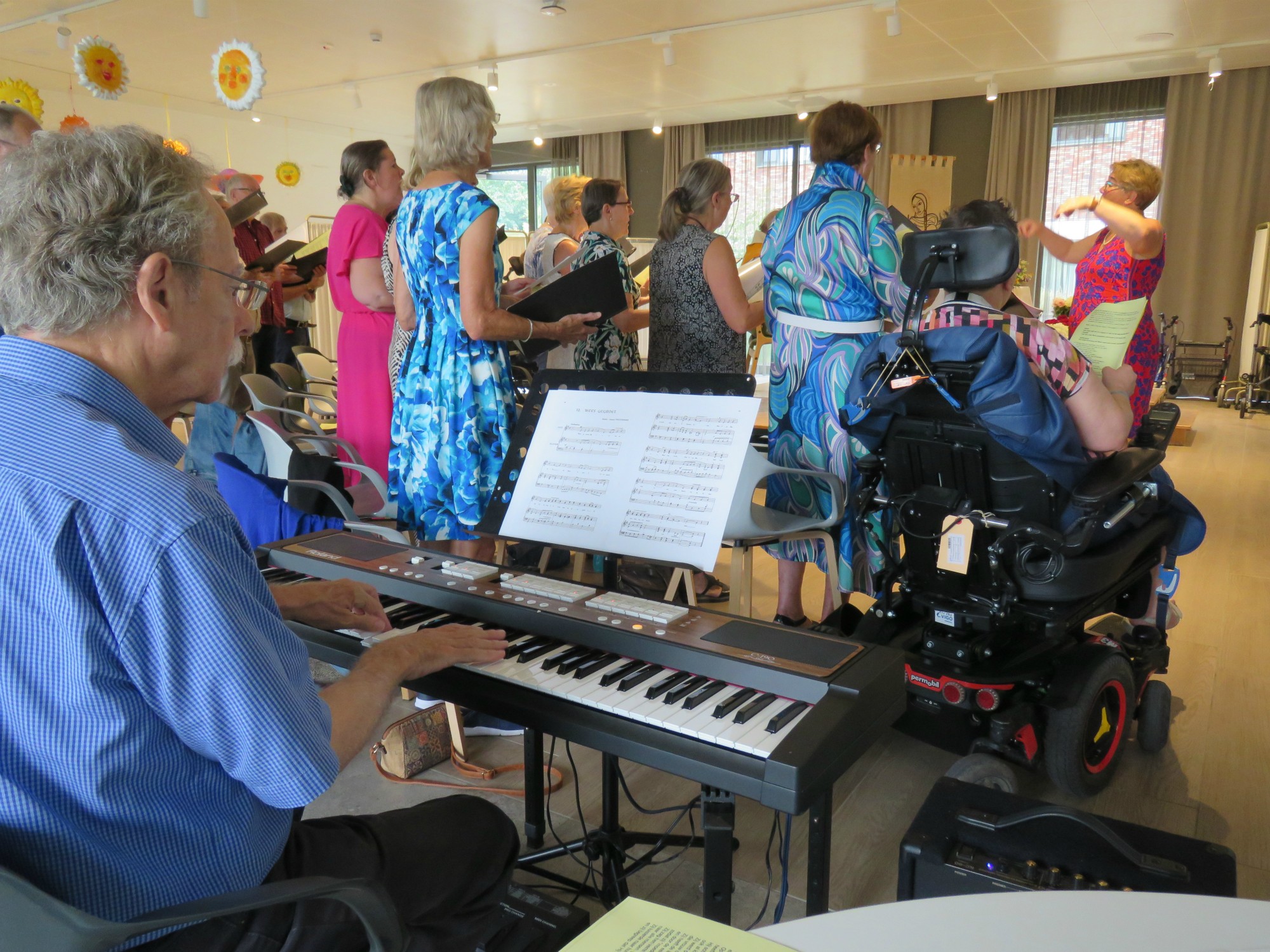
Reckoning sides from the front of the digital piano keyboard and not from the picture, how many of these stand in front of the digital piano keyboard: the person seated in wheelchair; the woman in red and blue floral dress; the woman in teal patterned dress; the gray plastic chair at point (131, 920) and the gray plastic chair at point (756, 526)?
1

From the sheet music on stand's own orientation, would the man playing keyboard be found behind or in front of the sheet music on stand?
in front

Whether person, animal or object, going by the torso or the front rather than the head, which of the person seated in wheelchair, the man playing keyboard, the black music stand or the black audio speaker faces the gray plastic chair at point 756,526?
the man playing keyboard

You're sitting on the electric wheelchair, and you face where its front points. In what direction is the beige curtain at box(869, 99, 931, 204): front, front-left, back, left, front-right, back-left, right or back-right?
front-left

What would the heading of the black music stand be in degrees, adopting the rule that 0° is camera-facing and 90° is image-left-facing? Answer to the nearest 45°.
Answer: approximately 45°

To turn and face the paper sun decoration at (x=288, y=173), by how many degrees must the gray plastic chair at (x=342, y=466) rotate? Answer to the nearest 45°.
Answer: approximately 45° to its left

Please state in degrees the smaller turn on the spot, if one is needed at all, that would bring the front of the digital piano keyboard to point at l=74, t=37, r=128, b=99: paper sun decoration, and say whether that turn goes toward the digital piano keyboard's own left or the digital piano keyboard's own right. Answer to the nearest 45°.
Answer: approximately 90° to the digital piano keyboard's own right

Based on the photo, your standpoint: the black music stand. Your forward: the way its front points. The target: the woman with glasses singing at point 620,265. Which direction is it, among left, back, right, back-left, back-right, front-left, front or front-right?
back-right

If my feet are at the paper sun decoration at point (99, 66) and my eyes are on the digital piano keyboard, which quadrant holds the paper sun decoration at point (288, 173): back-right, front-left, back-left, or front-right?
back-left

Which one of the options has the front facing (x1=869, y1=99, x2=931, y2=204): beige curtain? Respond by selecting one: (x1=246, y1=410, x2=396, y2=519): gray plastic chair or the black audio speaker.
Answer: the gray plastic chair

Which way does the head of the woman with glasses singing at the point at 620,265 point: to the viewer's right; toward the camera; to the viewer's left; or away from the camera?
to the viewer's right

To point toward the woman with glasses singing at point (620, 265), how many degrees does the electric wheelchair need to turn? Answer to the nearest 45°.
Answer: approximately 90° to its left

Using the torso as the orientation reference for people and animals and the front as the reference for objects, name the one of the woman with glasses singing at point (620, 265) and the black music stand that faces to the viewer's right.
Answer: the woman with glasses singing

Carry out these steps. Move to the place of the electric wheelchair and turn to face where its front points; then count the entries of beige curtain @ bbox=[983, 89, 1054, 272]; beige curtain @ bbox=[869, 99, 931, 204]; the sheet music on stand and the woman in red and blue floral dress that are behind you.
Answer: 1

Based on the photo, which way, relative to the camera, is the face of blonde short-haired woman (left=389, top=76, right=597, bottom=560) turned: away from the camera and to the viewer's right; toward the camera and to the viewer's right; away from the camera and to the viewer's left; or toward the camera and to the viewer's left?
away from the camera and to the viewer's right

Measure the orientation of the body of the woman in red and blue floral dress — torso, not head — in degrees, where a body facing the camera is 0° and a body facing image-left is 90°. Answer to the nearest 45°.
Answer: approximately 90°

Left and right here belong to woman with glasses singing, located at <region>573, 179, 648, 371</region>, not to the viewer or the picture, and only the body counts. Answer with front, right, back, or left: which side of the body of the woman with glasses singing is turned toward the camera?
right
